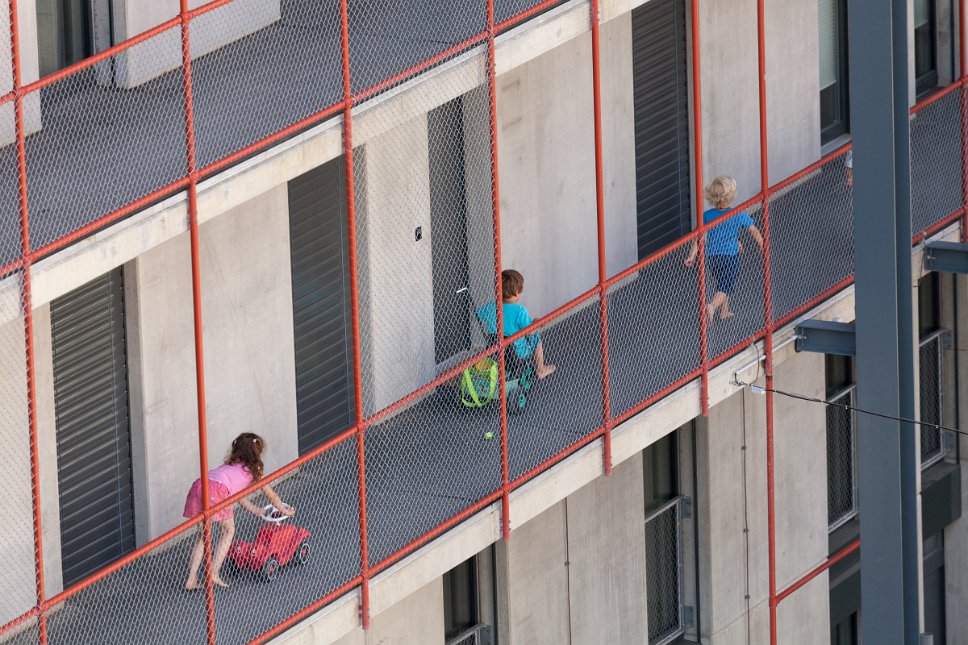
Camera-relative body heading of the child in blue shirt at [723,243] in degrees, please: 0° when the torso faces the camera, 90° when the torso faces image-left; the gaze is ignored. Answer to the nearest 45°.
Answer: approximately 225°

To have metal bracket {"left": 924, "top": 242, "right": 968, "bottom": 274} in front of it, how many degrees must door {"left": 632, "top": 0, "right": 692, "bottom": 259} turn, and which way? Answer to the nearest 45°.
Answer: approximately 45° to its left

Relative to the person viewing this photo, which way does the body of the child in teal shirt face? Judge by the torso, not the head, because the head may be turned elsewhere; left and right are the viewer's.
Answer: facing away from the viewer and to the right of the viewer

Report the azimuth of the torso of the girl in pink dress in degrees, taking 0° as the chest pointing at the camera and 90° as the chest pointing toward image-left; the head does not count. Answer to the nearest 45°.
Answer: approximately 225°

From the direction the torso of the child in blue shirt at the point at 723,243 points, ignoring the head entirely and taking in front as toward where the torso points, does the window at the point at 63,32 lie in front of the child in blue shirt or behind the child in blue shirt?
behind

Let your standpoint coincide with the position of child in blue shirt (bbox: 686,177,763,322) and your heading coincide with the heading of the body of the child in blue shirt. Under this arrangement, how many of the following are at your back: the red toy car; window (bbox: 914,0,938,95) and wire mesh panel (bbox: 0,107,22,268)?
2

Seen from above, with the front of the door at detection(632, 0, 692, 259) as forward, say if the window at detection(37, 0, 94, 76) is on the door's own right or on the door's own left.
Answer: on the door's own right
